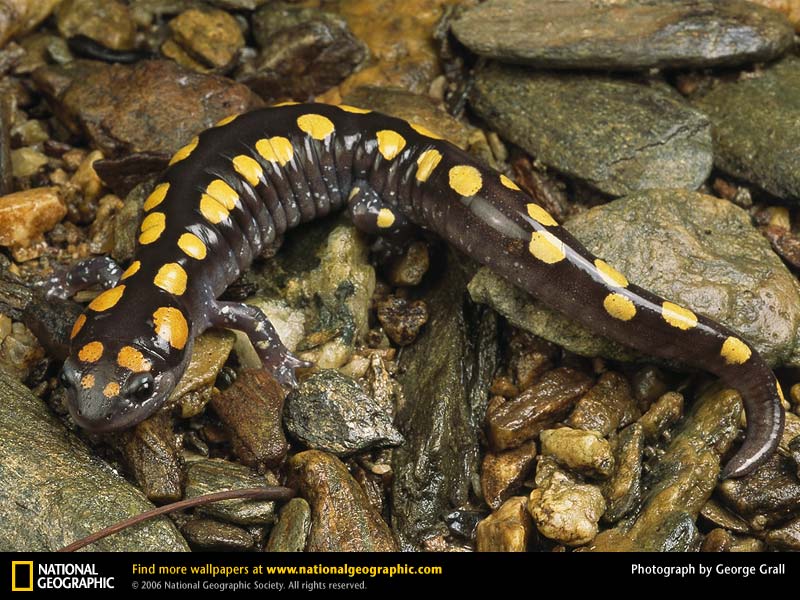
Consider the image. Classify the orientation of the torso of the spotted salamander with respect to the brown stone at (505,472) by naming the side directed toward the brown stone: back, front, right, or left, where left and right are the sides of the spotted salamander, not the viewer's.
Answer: left

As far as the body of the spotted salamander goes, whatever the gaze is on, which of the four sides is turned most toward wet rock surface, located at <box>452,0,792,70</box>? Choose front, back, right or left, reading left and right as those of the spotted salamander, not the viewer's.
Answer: back

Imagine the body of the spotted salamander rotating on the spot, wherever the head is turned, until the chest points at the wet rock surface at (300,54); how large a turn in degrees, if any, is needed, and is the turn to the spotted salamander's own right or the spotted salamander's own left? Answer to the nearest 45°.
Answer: approximately 135° to the spotted salamander's own right

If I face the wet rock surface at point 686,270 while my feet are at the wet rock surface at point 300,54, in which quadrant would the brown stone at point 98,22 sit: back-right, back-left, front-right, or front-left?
back-right

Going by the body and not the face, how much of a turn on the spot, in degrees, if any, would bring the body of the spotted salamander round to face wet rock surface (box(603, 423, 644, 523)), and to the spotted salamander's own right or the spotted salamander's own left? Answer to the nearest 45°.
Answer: approximately 90° to the spotted salamander's own left

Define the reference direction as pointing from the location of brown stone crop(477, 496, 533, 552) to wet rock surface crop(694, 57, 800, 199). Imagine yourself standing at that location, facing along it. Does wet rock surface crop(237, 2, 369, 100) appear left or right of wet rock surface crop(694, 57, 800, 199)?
left

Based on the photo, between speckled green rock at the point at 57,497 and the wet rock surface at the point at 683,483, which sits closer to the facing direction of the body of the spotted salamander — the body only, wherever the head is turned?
the speckled green rock

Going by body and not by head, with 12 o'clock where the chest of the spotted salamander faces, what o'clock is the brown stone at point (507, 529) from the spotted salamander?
The brown stone is roughly at 9 o'clock from the spotted salamander.

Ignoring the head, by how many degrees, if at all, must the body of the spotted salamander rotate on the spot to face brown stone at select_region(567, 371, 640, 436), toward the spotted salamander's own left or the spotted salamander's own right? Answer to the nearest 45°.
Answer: approximately 135° to the spotted salamander's own left

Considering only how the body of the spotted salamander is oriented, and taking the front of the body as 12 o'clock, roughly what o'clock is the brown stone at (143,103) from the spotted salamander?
The brown stone is roughly at 3 o'clock from the spotted salamander.

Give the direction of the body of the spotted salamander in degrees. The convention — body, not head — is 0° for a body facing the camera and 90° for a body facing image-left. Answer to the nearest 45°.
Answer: approximately 45°

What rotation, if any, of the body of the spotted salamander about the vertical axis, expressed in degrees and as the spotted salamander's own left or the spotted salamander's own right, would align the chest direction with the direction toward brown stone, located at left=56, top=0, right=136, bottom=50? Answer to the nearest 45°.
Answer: approximately 90° to the spotted salamander's own right
